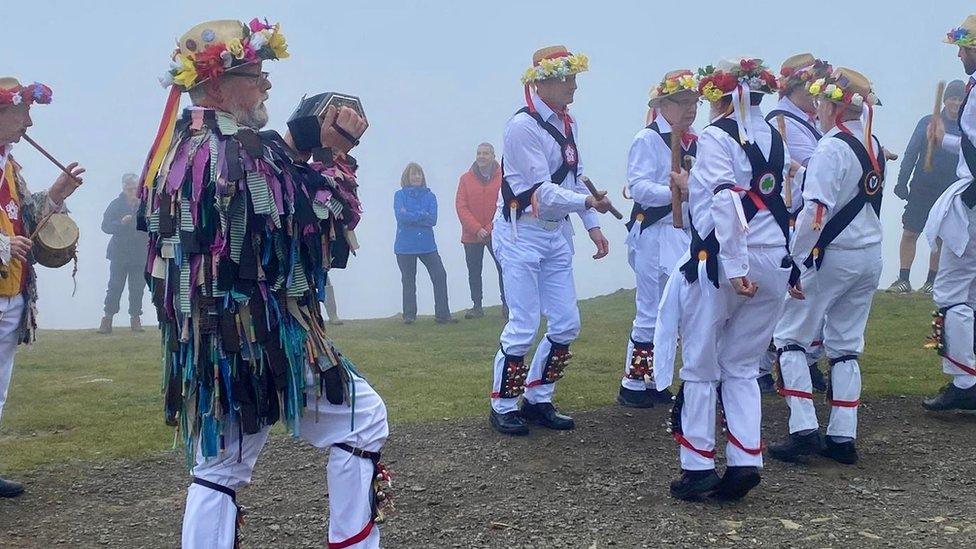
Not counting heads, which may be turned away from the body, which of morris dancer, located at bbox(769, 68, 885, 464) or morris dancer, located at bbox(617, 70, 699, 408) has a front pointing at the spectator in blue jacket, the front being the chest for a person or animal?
morris dancer, located at bbox(769, 68, 885, 464)

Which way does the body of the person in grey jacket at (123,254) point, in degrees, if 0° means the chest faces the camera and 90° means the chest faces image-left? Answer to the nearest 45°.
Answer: approximately 0°

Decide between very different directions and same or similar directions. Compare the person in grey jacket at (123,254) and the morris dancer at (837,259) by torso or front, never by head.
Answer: very different directions

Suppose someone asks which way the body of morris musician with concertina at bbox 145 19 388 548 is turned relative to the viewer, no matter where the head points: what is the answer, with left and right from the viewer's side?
facing away from the viewer and to the right of the viewer

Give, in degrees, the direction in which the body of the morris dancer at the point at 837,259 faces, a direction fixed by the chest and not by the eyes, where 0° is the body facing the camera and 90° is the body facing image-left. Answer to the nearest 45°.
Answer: approximately 135°

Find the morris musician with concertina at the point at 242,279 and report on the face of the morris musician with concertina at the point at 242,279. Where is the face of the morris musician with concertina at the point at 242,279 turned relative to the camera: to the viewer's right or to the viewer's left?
to the viewer's right

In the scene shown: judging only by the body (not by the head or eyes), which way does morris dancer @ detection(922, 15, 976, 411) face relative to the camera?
to the viewer's left

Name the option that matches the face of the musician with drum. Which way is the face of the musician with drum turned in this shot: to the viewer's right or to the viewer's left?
to the viewer's right

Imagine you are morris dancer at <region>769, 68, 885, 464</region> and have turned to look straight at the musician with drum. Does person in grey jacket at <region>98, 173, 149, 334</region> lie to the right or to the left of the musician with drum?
right

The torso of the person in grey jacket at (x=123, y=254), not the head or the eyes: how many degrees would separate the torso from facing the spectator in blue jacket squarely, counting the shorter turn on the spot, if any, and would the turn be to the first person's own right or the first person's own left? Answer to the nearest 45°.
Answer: approximately 45° to the first person's own left

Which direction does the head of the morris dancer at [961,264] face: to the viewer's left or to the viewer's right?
to the viewer's left
